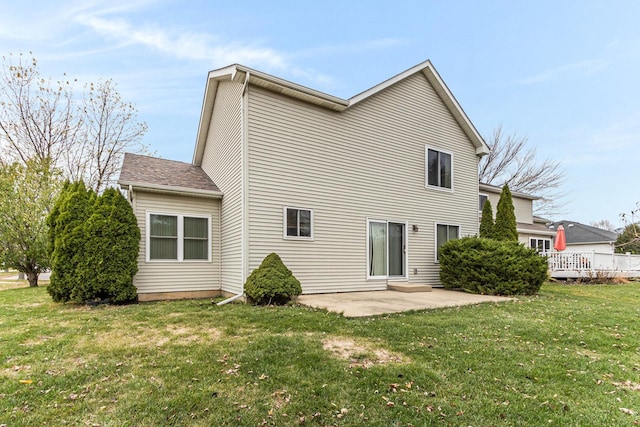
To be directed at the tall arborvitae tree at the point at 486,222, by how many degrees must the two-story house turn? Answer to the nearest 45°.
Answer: approximately 90° to its right

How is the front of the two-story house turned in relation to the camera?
facing away from the viewer and to the left of the viewer

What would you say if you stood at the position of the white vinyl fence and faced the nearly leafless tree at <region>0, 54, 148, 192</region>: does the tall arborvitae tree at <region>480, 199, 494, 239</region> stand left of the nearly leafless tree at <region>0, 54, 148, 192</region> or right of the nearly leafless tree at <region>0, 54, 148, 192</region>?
left

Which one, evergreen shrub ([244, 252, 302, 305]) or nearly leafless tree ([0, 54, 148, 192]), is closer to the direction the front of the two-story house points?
the nearly leafless tree

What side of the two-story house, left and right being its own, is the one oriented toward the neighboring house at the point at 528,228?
right

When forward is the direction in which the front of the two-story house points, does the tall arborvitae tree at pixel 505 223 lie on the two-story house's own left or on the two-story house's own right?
on the two-story house's own right

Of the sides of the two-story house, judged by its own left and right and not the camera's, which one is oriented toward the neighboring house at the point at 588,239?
right

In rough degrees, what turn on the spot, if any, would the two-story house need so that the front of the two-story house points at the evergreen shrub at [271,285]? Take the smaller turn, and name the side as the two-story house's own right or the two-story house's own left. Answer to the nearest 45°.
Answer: approximately 135° to the two-story house's own left
